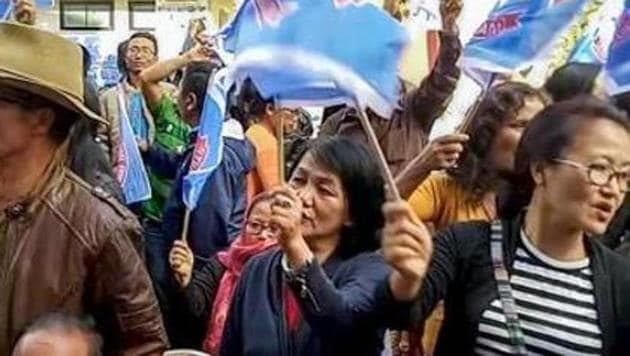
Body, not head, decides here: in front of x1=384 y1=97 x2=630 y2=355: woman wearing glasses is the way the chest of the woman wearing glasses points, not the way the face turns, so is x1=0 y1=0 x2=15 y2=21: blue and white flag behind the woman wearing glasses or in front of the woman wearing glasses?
behind

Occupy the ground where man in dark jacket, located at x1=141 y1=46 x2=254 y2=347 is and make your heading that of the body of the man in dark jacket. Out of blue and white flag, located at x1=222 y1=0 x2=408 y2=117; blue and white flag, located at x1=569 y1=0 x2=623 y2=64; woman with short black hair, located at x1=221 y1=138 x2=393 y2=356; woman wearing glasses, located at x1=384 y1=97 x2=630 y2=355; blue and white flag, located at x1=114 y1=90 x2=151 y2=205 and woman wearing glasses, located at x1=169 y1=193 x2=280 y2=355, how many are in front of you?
1

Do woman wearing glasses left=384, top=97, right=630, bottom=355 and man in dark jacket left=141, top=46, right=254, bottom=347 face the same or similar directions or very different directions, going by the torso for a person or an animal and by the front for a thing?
very different directions

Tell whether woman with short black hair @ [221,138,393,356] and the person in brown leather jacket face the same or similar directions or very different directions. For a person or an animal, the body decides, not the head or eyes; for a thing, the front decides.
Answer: same or similar directions

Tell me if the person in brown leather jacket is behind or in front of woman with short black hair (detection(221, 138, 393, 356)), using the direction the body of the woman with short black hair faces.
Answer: in front

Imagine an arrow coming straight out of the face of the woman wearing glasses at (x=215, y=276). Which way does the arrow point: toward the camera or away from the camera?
toward the camera

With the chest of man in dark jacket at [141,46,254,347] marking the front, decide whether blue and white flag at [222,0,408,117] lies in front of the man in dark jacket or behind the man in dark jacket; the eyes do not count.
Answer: behind

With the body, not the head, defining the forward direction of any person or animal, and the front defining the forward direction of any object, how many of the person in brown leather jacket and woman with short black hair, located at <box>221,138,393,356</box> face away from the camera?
0

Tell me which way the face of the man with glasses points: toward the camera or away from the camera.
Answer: toward the camera

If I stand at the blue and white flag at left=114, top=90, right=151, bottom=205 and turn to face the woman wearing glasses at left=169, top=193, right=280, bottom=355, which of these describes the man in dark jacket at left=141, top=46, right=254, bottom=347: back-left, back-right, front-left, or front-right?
front-left

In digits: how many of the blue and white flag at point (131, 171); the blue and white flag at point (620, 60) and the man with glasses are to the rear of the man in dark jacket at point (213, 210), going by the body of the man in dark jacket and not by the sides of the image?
1
